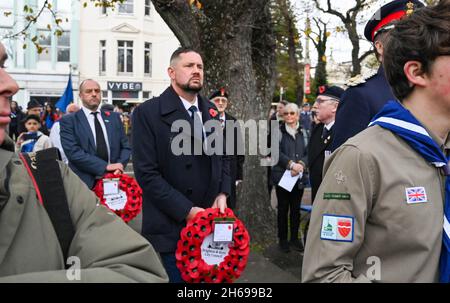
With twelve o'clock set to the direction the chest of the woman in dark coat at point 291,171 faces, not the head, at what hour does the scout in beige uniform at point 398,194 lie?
The scout in beige uniform is roughly at 12 o'clock from the woman in dark coat.

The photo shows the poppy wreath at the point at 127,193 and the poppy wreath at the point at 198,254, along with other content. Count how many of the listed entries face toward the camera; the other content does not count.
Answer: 2

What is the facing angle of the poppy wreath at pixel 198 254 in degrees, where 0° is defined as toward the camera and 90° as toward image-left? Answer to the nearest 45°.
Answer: approximately 0°

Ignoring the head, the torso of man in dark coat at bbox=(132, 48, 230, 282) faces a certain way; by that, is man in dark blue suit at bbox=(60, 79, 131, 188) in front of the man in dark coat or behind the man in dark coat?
behind

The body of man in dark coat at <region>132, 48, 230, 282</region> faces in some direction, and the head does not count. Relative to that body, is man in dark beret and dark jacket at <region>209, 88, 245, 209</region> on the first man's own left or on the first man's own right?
on the first man's own left

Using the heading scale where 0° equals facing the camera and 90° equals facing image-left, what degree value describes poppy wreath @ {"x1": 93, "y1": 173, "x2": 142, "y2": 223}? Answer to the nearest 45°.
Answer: approximately 0°

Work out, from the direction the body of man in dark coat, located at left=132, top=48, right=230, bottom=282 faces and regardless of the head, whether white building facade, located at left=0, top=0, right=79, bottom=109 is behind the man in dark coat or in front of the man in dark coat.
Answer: behind

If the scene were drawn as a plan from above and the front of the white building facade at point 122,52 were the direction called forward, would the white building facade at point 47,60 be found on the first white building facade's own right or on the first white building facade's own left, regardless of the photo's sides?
on the first white building facade's own right

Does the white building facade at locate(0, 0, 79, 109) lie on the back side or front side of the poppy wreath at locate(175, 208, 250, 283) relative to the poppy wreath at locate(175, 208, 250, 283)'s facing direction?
on the back side

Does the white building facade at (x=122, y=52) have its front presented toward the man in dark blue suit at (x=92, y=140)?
yes

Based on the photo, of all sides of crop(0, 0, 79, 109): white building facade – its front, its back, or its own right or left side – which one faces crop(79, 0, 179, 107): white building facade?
left
